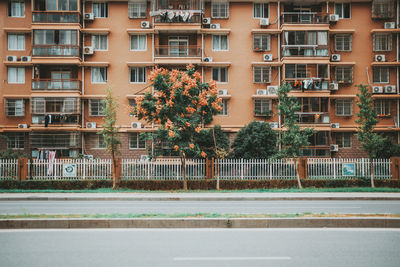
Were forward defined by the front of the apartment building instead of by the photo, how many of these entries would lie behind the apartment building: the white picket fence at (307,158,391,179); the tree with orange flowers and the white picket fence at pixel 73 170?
0

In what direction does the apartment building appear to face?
toward the camera

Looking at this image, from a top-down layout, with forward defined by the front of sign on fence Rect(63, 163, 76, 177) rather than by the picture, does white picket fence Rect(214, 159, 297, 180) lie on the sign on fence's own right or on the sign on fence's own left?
on the sign on fence's own left

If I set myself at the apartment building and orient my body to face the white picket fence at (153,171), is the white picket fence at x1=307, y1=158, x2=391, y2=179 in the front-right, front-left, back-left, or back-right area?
front-left

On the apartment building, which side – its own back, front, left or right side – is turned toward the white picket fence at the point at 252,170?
front

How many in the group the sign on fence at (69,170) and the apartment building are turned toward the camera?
2

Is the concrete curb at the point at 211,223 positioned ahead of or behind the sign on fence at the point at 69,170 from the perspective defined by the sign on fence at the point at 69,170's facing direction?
ahead

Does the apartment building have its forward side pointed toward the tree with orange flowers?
yes

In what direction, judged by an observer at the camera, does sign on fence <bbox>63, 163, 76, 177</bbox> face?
facing the viewer

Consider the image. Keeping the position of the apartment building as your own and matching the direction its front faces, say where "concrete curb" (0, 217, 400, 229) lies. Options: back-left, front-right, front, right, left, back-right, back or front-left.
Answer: front

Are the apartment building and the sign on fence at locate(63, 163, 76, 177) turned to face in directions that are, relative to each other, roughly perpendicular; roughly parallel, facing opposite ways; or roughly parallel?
roughly parallel

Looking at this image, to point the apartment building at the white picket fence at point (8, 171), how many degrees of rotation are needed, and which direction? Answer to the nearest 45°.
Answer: approximately 45° to its right
